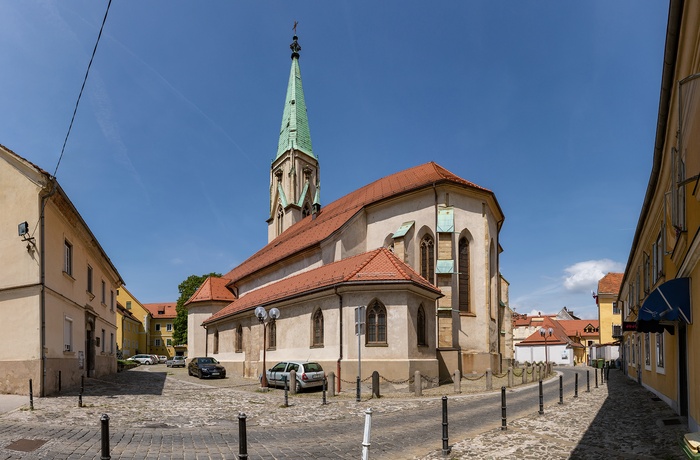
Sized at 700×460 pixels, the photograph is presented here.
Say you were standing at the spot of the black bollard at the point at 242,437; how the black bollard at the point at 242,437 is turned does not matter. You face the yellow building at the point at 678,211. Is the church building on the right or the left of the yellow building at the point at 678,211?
left

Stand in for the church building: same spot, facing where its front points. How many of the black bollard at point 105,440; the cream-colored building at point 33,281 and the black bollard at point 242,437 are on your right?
0

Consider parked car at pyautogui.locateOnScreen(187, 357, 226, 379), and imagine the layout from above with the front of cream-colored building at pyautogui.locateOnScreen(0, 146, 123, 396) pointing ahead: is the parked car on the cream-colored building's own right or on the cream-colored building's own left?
on the cream-colored building's own left

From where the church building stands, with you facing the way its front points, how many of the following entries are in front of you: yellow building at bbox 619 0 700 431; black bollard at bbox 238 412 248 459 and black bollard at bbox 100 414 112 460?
0

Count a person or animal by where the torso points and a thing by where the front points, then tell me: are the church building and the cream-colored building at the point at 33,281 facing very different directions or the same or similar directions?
very different directions

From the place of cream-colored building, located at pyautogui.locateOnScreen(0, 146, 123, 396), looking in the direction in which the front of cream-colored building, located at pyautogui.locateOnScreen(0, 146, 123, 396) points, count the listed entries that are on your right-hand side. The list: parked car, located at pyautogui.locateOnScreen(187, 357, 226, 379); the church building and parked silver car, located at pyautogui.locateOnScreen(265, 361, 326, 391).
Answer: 0

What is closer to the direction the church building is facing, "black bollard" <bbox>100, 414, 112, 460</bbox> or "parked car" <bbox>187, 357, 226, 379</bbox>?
the parked car

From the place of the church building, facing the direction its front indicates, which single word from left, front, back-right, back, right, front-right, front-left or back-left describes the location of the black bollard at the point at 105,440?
back-left

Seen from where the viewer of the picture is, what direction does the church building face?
facing away from the viewer and to the left of the viewer

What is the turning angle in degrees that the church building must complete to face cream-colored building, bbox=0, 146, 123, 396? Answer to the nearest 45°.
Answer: approximately 90° to its left

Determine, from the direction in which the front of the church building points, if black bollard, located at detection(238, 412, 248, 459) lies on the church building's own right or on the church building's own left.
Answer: on the church building's own left

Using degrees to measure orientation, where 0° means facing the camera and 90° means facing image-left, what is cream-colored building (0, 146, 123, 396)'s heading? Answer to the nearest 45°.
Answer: approximately 315°

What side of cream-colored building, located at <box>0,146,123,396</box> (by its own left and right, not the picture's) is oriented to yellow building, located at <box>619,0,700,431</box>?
front

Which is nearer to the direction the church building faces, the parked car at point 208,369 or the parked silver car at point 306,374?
the parked car
